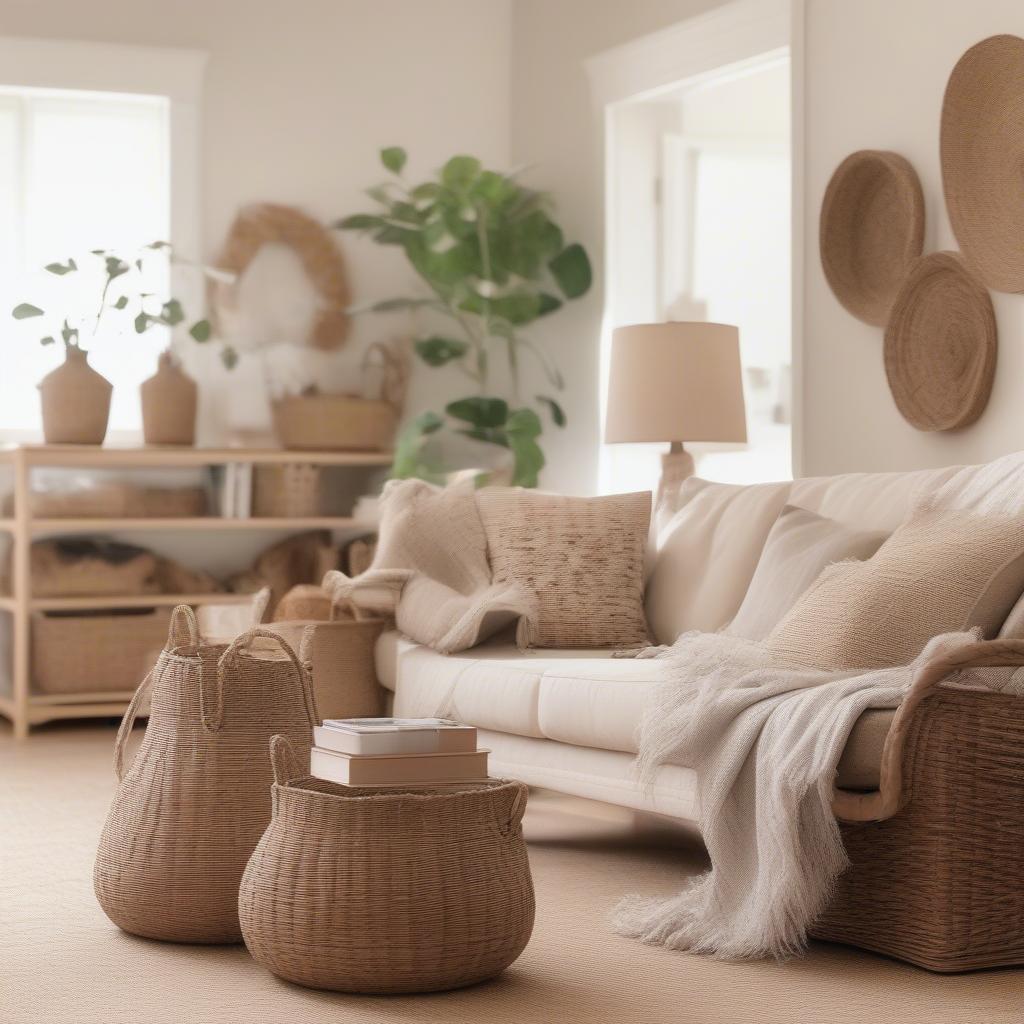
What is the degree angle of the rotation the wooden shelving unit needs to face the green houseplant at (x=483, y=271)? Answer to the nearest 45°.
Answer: approximately 90° to its left

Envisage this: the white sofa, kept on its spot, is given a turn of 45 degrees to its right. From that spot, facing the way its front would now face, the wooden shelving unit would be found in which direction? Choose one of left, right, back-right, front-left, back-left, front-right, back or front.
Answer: front-right

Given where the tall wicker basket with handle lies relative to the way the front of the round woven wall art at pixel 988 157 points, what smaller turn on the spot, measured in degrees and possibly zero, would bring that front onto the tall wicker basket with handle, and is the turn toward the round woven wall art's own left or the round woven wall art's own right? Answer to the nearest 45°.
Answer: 0° — it already faces it

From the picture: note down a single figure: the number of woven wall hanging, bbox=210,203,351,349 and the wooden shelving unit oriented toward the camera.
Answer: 2

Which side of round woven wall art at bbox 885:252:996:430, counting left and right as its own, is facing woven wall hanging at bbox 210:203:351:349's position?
right
